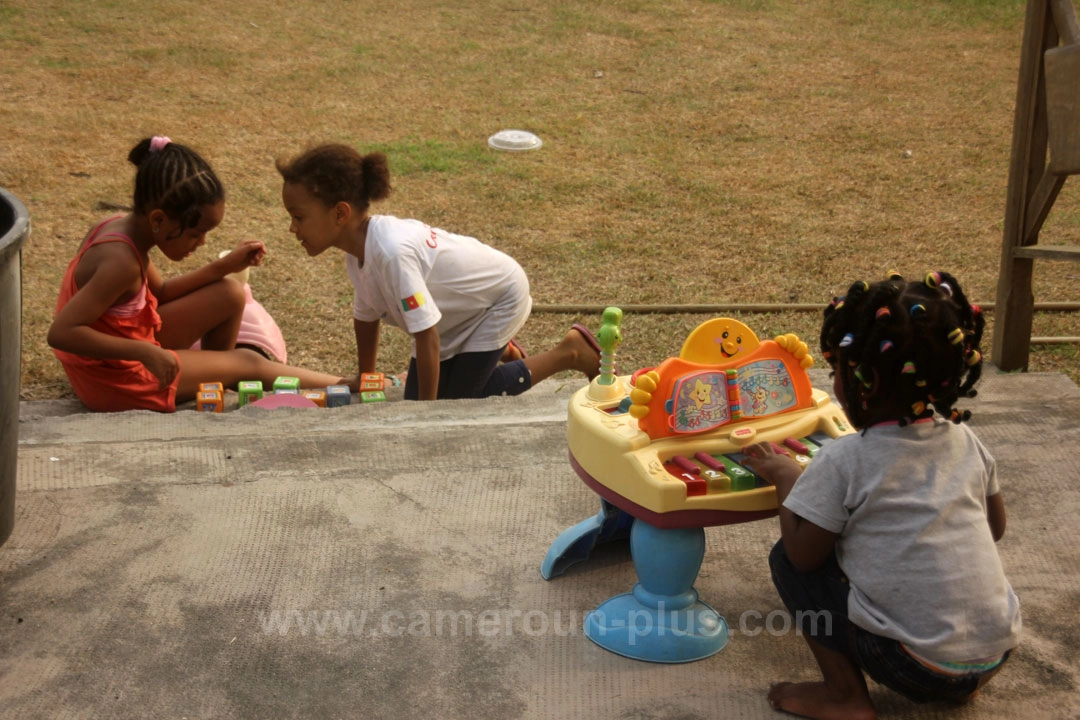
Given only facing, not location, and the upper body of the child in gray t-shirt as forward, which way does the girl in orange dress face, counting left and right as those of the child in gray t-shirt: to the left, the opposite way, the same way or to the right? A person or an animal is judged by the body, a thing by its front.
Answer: to the right

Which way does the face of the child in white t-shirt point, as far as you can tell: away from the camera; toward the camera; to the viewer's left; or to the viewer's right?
to the viewer's left

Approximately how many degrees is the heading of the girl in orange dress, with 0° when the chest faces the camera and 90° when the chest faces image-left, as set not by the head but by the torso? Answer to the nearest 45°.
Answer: approximately 270°

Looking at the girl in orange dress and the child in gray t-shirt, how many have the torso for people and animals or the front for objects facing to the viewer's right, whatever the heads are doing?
1

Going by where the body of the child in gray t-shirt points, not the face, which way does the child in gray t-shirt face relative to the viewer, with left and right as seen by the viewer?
facing away from the viewer and to the left of the viewer

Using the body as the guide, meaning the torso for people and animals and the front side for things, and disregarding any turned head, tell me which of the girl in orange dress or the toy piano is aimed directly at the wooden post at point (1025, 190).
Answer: the girl in orange dress

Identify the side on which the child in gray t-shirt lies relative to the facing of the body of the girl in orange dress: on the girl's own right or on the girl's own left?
on the girl's own right

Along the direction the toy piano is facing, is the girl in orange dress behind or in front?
behind

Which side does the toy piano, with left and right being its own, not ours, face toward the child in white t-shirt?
back

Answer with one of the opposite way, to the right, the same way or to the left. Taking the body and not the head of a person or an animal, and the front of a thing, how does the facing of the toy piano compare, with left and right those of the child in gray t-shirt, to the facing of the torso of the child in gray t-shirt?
the opposite way

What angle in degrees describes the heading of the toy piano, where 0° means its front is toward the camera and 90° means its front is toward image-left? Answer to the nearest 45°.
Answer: approximately 315°

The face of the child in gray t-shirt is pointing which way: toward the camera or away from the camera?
away from the camera
